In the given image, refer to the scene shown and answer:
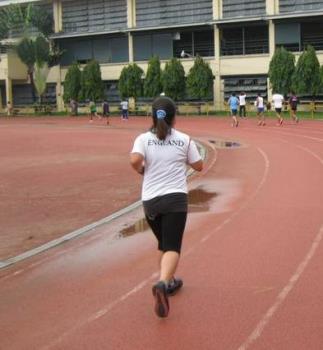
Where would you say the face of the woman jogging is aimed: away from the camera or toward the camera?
away from the camera

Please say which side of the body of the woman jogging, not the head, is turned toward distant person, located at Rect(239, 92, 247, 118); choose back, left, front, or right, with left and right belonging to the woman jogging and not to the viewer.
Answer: front

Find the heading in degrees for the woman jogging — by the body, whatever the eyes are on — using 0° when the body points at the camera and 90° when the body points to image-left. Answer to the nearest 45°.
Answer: approximately 180°

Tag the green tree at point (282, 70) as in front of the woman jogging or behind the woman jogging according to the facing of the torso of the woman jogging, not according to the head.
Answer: in front

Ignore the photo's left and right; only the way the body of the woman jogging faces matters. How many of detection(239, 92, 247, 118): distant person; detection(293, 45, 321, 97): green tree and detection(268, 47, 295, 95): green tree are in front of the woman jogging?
3

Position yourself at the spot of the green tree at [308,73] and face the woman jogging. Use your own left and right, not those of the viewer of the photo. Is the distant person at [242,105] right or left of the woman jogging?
right
